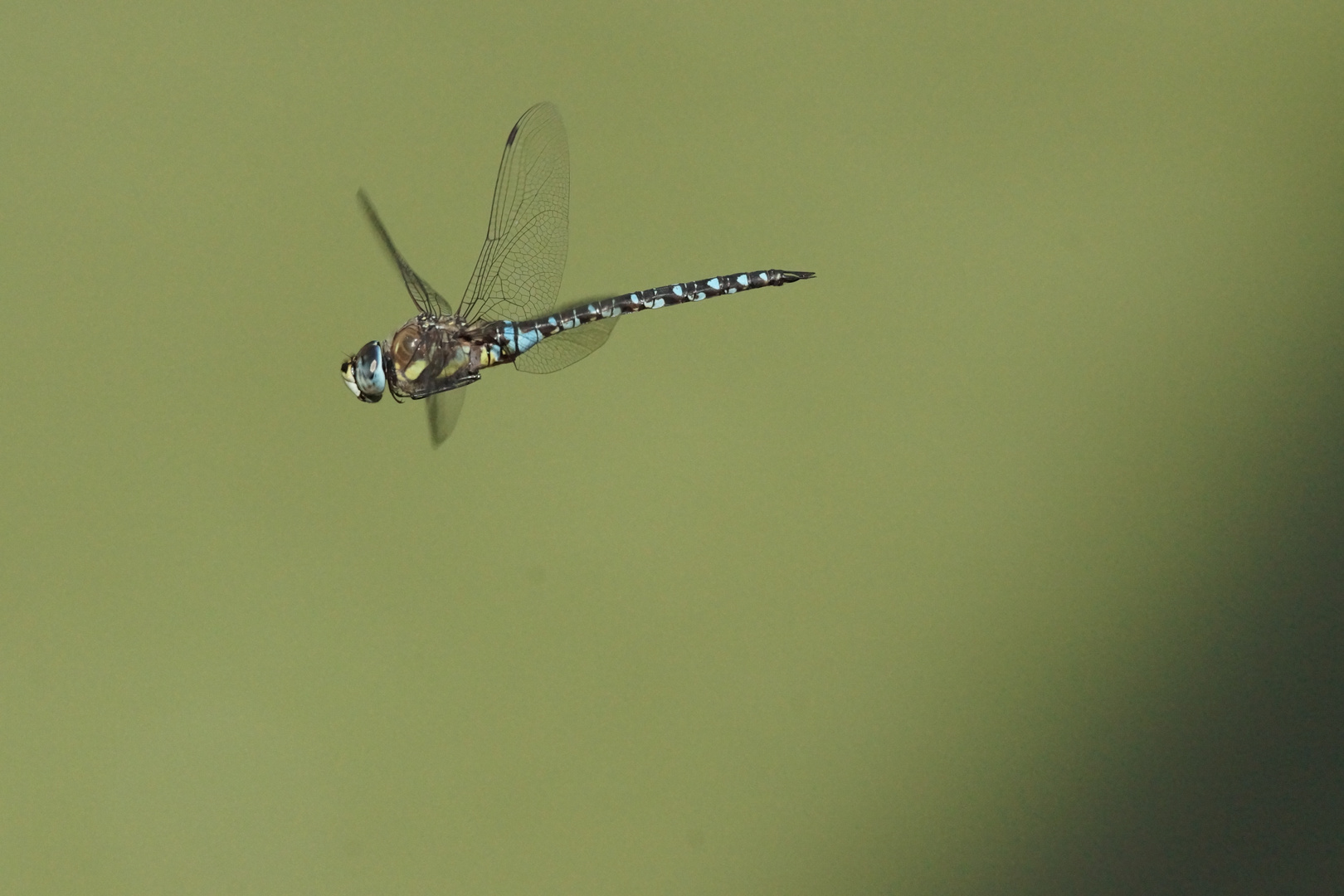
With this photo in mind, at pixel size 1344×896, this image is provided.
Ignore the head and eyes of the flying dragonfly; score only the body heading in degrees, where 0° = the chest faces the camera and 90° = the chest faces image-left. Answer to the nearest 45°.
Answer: approximately 90°
